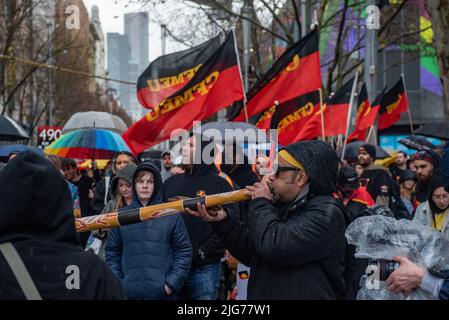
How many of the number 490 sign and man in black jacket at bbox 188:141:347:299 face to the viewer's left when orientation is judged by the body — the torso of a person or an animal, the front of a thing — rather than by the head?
1

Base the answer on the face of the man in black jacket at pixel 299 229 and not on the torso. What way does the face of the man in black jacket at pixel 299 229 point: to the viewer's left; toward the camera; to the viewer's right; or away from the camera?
to the viewer's left

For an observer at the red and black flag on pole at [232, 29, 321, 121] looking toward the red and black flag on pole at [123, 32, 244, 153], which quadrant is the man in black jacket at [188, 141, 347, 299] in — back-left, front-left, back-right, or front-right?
front-left

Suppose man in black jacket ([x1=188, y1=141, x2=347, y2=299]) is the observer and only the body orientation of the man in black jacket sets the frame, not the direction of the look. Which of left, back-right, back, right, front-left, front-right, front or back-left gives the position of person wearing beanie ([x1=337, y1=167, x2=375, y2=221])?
right

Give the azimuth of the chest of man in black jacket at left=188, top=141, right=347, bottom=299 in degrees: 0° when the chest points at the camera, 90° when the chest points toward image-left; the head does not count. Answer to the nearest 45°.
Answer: approximately 90°

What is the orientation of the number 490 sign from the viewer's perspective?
toward the camera

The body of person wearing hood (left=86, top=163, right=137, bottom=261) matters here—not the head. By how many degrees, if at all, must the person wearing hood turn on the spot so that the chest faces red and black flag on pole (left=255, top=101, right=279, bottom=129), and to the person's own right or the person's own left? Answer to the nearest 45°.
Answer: approximately 90° to the person's own left

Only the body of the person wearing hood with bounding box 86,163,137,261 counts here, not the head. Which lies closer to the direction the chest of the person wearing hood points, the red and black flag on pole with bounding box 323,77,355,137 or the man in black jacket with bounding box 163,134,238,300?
the man in black jacket

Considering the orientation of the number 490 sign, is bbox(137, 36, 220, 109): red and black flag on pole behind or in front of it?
in front

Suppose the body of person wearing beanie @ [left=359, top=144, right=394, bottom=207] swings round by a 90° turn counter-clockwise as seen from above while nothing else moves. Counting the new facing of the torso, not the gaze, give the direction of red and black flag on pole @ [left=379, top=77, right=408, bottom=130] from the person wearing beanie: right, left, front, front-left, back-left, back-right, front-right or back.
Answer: back-left

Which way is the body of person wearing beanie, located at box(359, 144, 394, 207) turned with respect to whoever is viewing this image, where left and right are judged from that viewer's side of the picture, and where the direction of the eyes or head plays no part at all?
facing the viewer and to the left of the viewer

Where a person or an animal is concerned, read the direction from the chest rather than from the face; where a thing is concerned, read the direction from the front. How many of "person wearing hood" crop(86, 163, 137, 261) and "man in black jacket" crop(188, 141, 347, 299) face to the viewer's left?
1

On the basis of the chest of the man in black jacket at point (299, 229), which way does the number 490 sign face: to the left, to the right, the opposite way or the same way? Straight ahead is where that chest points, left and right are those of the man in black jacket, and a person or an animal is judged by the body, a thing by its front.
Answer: to the left

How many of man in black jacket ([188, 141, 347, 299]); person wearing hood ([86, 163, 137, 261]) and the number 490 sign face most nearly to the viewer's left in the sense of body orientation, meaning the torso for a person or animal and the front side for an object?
1

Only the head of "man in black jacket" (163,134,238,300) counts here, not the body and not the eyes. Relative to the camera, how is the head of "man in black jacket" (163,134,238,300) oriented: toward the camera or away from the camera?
toward the camera
